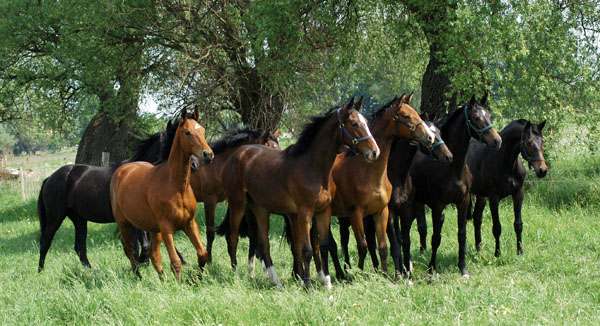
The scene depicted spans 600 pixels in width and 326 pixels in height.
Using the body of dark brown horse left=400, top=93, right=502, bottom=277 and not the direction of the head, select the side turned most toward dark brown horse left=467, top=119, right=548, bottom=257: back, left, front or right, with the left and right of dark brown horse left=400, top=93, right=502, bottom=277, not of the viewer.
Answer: left

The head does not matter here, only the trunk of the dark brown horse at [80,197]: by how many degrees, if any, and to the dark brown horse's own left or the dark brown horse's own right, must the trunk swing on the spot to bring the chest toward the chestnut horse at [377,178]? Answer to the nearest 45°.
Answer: approximately 45° to the dark brown horse's own right

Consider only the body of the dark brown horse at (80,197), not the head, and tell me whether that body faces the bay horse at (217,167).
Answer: yes

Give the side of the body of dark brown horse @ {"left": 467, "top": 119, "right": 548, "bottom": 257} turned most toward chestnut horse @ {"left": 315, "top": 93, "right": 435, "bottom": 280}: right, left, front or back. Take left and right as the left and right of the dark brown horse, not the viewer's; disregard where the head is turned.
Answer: right

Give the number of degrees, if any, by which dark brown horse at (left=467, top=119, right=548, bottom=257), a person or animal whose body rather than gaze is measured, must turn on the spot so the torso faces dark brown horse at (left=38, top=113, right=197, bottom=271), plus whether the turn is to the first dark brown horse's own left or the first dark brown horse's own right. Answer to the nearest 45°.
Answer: approximately 135° to the first dark brown horse's own right

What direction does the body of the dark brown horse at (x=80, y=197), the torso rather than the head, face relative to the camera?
to the viewer's right

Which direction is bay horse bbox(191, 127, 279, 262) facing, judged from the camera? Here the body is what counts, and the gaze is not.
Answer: to the viewer's right

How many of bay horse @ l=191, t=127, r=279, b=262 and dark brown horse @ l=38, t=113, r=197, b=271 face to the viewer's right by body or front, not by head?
2

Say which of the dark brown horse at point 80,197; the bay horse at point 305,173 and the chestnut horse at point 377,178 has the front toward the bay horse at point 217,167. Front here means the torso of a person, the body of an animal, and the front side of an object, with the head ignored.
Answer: the dark brown horse

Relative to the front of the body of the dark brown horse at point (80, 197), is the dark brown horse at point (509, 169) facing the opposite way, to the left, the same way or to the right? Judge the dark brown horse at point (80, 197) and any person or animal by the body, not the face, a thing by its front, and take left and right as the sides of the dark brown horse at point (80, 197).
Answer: to the right

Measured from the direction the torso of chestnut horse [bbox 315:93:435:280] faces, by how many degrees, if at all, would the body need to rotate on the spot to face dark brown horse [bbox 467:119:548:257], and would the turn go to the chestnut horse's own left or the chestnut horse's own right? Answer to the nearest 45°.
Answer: approximately 90° to the chestnut horse's own left

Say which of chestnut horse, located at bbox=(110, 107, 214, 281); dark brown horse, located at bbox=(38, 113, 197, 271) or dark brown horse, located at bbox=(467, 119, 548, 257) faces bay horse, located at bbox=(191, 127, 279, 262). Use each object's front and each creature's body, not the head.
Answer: dark brown horse, located at bbox=(38, 113, 197, 271)

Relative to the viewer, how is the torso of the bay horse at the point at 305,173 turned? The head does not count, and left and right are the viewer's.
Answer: facing the viewer and to the right of the viewer

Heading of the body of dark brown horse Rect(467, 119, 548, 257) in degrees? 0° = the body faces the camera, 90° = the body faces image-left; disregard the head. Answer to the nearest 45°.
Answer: approximately 315°

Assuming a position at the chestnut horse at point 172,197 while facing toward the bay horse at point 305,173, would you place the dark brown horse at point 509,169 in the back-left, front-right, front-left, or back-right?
front-left

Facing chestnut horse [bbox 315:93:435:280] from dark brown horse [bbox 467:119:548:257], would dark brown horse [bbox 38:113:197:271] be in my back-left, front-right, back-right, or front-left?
front-right
